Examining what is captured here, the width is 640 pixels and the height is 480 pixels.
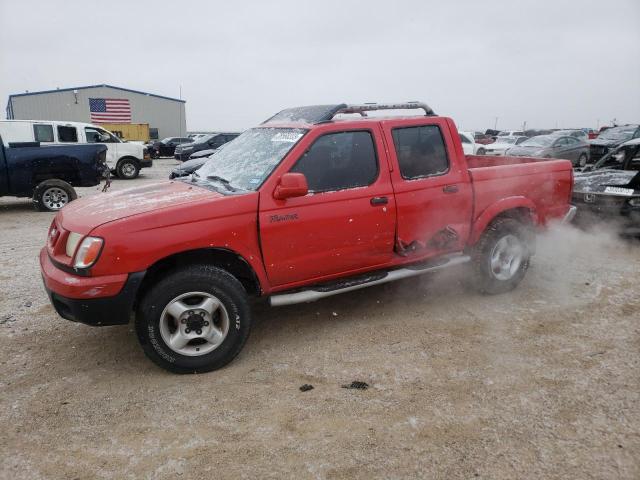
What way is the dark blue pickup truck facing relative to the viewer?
to the viewer's left

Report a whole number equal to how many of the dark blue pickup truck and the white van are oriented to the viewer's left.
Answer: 1

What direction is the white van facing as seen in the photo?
to the viewer's right

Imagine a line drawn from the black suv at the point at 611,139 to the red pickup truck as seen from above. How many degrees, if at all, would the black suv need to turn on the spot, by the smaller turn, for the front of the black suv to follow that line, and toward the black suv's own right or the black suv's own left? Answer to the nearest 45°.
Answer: approximately 45° to the black suv's own left

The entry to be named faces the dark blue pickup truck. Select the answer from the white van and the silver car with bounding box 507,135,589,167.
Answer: the silver car

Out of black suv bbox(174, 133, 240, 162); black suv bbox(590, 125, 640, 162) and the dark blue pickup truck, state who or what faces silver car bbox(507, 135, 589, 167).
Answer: black suv bbox(590, 125, 640, 162)

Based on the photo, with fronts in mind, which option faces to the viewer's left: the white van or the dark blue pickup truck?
the dark blue pickup truck

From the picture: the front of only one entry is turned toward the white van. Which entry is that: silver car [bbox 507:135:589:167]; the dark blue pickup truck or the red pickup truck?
the silver car

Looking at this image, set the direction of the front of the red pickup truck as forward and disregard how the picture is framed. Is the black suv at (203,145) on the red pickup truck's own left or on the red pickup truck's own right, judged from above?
on the red pickup truck's own right

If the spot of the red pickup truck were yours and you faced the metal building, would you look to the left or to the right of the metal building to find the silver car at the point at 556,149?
right

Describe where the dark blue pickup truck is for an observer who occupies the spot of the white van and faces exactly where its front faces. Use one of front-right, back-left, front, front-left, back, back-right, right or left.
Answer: right

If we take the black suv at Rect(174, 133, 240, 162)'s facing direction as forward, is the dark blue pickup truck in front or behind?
in front

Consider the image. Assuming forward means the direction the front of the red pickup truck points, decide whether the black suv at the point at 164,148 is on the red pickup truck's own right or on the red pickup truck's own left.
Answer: on the red pickup truck's own right

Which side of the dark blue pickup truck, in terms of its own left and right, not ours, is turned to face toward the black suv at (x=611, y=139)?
back
